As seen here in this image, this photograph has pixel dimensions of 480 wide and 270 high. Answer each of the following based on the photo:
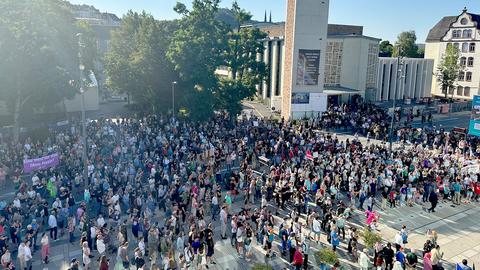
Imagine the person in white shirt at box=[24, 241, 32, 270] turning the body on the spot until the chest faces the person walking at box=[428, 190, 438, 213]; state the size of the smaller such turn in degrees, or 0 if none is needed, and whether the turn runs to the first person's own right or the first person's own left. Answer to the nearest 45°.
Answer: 0° — they already face them

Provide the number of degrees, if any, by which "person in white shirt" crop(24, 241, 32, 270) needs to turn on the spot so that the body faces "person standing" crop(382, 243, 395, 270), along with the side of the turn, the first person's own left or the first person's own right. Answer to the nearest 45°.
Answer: approximately 45° to the first person's own right

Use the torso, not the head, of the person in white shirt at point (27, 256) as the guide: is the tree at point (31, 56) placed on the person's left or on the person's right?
on the person's left

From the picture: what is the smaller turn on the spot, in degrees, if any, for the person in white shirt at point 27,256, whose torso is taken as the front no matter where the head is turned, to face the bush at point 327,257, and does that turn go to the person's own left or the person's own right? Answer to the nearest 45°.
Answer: approximately 45° to the person's own right
